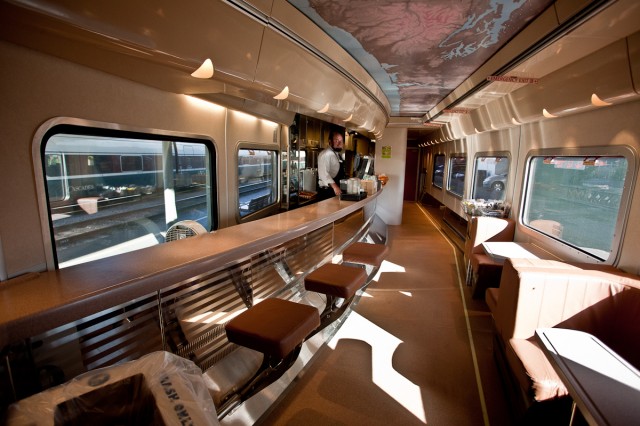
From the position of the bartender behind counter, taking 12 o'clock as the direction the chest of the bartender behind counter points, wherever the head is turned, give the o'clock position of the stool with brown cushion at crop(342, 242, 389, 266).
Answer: The stool with brown cushion is roughly at 1 o'clock from the bartender behind counter.

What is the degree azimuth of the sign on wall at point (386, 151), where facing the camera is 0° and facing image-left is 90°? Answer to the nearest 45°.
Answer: approximately 0°

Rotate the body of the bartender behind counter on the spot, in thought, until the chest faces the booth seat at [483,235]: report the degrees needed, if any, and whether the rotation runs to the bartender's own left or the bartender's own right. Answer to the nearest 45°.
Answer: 0° — they already face it

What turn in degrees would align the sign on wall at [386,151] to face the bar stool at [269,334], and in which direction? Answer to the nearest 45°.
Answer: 0° — it already faces it

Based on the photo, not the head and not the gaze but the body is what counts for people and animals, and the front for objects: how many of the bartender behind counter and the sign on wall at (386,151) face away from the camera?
0

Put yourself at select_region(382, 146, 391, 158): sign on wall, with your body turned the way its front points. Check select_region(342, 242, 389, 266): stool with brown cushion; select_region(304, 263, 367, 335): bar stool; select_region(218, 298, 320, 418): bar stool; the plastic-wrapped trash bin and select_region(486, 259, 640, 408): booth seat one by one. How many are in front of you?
5

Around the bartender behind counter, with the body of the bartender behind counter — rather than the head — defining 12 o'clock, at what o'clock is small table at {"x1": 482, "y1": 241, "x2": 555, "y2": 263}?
The small table is roughly at 12 o'clock from the bartender behind counter.

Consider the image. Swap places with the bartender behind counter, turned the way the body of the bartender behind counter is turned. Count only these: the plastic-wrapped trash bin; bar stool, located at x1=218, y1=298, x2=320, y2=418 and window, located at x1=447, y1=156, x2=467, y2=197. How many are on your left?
1

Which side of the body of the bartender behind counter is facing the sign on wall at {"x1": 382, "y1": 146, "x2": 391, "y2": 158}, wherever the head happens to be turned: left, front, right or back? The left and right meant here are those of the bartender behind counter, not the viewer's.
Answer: left

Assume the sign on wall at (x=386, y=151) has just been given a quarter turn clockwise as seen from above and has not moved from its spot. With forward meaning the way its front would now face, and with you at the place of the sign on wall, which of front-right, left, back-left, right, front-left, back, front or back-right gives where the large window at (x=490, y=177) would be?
back-left

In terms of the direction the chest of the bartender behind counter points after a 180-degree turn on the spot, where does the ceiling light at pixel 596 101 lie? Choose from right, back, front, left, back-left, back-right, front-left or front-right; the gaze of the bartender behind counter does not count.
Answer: back

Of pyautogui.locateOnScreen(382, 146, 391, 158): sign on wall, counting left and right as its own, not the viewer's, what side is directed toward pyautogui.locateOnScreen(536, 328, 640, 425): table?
front

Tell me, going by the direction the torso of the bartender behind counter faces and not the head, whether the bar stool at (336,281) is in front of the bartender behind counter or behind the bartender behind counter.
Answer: in front

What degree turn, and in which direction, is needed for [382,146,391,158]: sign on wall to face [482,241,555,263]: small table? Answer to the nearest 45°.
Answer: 0° — it already faces it

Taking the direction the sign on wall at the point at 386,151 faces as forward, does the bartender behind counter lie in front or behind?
in front

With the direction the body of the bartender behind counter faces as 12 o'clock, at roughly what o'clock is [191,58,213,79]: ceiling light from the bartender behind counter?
The ceiling light is roughly at 2 o'clock from the bartender behind counter.

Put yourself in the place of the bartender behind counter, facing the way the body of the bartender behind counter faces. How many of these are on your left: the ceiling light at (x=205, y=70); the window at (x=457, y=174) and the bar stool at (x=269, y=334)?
1
